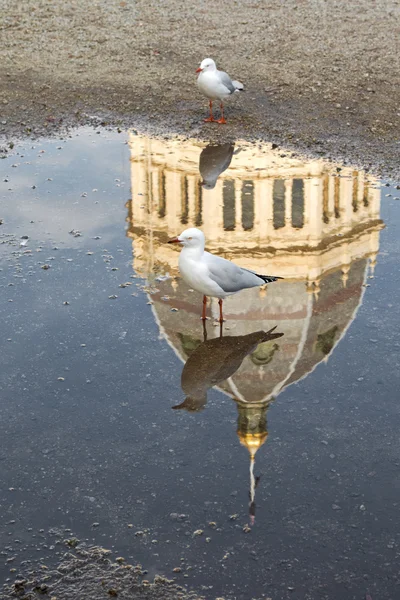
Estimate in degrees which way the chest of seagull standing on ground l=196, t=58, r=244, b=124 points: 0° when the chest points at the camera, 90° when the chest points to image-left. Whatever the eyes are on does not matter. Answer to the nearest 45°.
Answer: approximately 45°

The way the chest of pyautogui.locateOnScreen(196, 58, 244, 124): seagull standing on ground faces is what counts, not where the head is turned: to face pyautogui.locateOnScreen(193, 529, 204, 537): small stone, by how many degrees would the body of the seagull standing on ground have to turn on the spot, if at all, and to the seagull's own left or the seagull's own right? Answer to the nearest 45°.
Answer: approximately 45° to the seagull's own left

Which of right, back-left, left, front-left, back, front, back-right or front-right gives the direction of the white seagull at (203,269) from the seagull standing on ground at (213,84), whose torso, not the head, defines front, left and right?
front-left
